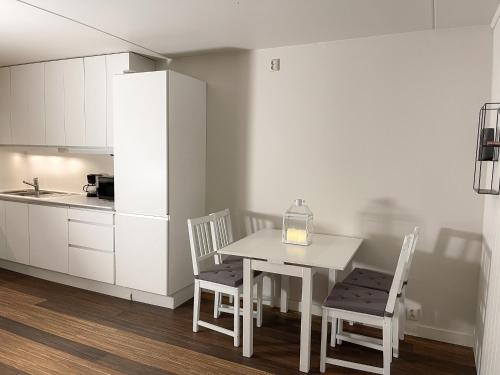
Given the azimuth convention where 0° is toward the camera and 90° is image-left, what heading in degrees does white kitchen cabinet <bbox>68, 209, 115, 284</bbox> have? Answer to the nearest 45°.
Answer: approximately 45°

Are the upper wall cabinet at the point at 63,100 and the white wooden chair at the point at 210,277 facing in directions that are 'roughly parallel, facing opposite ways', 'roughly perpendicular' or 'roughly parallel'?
roughly perpendicular

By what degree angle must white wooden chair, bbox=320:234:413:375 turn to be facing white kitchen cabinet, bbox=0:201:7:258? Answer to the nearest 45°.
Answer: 0° — it already faces it

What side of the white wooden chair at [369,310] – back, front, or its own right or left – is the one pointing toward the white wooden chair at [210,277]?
front

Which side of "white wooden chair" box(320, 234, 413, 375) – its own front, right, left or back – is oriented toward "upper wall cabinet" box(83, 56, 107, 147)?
front

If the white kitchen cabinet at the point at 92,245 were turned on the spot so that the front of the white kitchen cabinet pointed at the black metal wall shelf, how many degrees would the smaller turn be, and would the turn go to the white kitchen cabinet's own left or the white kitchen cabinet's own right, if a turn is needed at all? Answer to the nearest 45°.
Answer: approximately 90° to the white kitchen cabinet's own left

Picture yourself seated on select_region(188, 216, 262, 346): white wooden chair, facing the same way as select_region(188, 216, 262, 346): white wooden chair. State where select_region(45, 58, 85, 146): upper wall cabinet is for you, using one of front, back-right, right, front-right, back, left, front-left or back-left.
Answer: back

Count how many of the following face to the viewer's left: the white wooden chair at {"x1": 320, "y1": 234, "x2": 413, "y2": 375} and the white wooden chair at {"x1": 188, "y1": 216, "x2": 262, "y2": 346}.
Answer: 1

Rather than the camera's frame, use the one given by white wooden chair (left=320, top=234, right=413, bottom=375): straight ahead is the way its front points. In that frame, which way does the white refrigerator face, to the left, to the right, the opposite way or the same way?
to the left

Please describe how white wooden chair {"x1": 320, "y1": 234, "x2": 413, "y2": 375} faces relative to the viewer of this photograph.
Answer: facing to the left of the viewer

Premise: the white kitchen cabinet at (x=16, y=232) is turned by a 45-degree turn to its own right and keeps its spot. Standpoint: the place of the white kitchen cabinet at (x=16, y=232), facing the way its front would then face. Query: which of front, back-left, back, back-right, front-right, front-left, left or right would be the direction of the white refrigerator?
back-left
